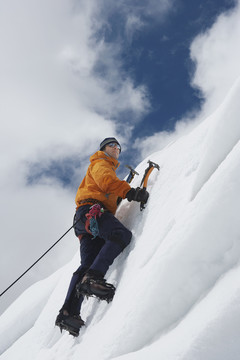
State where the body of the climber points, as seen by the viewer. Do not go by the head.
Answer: to the viewer's right
